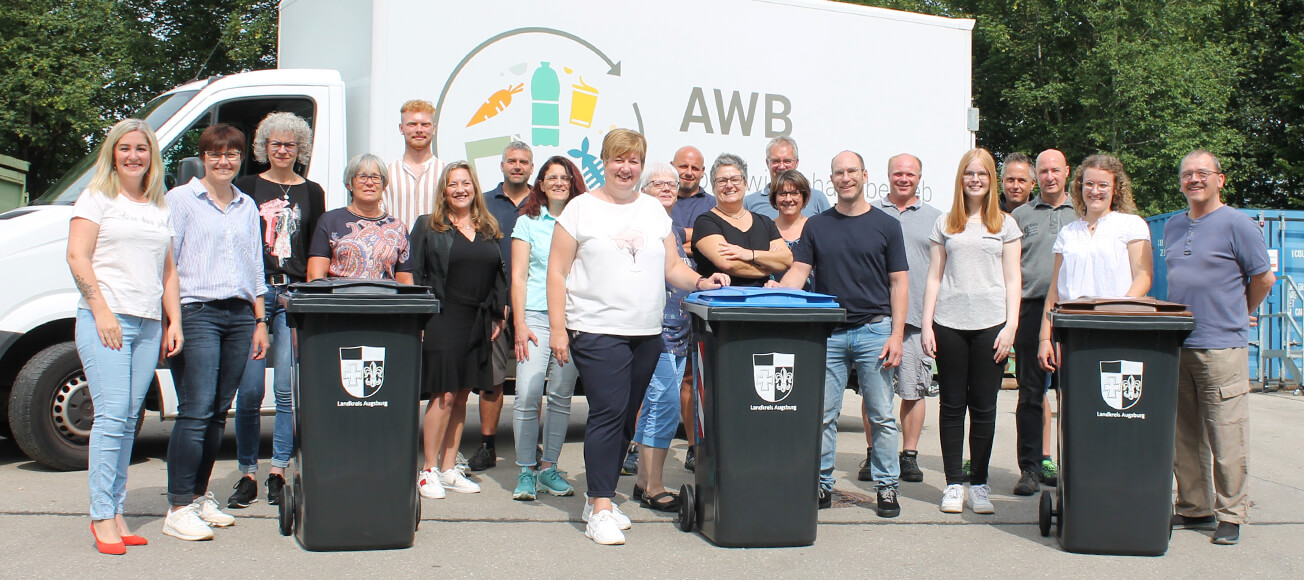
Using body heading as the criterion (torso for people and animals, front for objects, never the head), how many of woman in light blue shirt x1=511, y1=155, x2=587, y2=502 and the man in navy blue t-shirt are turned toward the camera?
2

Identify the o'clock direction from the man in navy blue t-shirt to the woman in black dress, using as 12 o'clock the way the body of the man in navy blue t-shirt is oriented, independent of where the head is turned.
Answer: The woman in black dress is roughly at 3 o'clock from the man in navy blue t-shirt.

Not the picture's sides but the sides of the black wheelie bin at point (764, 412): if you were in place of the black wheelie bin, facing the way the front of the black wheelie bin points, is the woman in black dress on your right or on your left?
on your right

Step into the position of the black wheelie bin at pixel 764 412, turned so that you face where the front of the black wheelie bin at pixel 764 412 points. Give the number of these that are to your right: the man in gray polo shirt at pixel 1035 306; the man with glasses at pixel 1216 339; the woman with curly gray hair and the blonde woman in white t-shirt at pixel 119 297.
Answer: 2

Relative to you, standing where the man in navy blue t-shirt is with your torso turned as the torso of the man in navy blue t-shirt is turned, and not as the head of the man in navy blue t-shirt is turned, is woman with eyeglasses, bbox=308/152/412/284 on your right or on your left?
on your right

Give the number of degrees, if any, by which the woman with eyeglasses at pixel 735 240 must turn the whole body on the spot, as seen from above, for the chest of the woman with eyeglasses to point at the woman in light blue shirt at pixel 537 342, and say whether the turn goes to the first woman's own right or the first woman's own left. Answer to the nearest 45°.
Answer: approximately 90° to the first woman's own right
